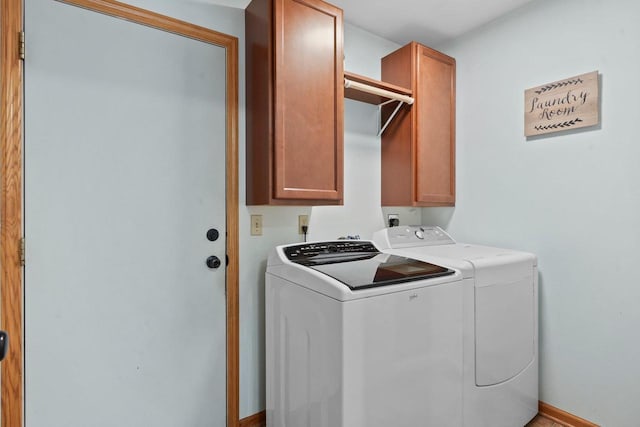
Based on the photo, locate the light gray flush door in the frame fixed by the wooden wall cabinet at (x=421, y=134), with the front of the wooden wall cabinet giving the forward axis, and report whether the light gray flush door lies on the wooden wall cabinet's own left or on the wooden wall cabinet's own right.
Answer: on the wooden wall cabinet's own right

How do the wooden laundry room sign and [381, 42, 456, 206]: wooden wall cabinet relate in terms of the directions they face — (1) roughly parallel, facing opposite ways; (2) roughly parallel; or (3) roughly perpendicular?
roughly perpendicular

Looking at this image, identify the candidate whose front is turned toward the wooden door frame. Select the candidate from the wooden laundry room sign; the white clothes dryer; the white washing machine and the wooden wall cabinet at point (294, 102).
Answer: the wooden laundry room sign

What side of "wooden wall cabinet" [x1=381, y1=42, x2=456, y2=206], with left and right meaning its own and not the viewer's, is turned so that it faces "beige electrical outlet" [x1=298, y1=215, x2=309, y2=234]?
right

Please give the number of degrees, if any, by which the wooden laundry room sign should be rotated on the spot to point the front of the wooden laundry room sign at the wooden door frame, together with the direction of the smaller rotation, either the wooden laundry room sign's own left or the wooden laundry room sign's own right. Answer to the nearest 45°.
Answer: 0° — it already faces it

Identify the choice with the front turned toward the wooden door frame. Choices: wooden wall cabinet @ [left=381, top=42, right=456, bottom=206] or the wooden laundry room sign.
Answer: the wooden laundry room sign

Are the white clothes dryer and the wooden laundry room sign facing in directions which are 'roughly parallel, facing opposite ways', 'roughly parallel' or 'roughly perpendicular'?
roughly perpendicular

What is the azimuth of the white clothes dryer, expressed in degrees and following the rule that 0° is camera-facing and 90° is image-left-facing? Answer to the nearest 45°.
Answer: approximately 315°

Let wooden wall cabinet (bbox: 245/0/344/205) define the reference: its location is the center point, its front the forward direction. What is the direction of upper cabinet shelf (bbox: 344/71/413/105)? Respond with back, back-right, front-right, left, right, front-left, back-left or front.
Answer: left
